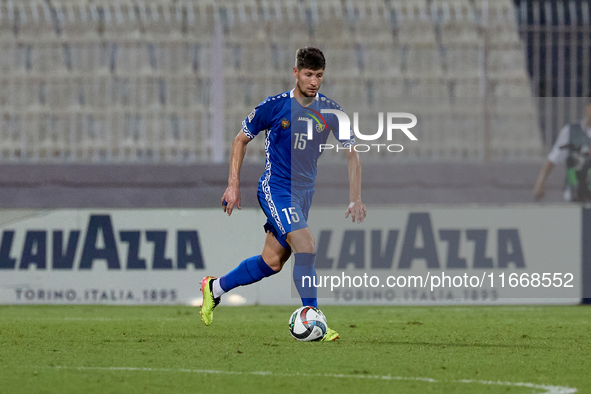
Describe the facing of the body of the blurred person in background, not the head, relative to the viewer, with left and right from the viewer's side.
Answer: facing the viewer

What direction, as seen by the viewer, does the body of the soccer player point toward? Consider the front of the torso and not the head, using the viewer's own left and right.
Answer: facing the viewer and to the right of the viewer

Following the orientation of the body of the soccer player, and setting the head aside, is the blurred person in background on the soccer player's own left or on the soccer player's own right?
on the soccer player's own left

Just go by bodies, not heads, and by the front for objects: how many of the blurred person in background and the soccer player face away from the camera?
0

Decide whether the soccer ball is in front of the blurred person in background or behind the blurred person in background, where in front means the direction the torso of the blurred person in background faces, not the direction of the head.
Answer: in front
